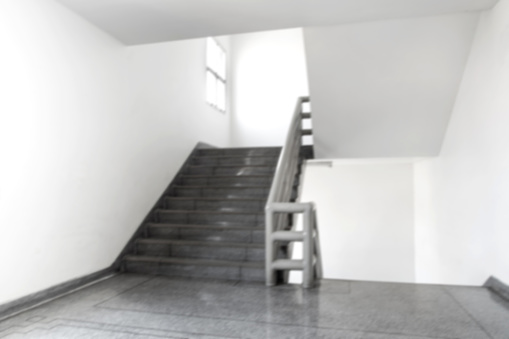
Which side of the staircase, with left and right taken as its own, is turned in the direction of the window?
back

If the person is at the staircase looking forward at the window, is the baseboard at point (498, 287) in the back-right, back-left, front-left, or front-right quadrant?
back-right

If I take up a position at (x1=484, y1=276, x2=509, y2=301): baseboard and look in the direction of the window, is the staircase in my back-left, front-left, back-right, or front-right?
front-left

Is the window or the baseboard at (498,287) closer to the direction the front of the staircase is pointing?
the baseboard

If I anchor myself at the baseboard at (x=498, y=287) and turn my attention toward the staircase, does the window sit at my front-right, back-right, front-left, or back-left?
front-right

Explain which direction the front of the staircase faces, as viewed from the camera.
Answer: facing the viewer

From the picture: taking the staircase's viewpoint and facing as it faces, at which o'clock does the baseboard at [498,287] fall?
The baseboard is roughly at 10 o'clock from the staircase.

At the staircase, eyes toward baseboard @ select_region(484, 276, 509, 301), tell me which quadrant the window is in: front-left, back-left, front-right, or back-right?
back-left

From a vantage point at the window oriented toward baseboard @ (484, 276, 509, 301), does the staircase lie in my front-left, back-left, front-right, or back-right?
front-right
